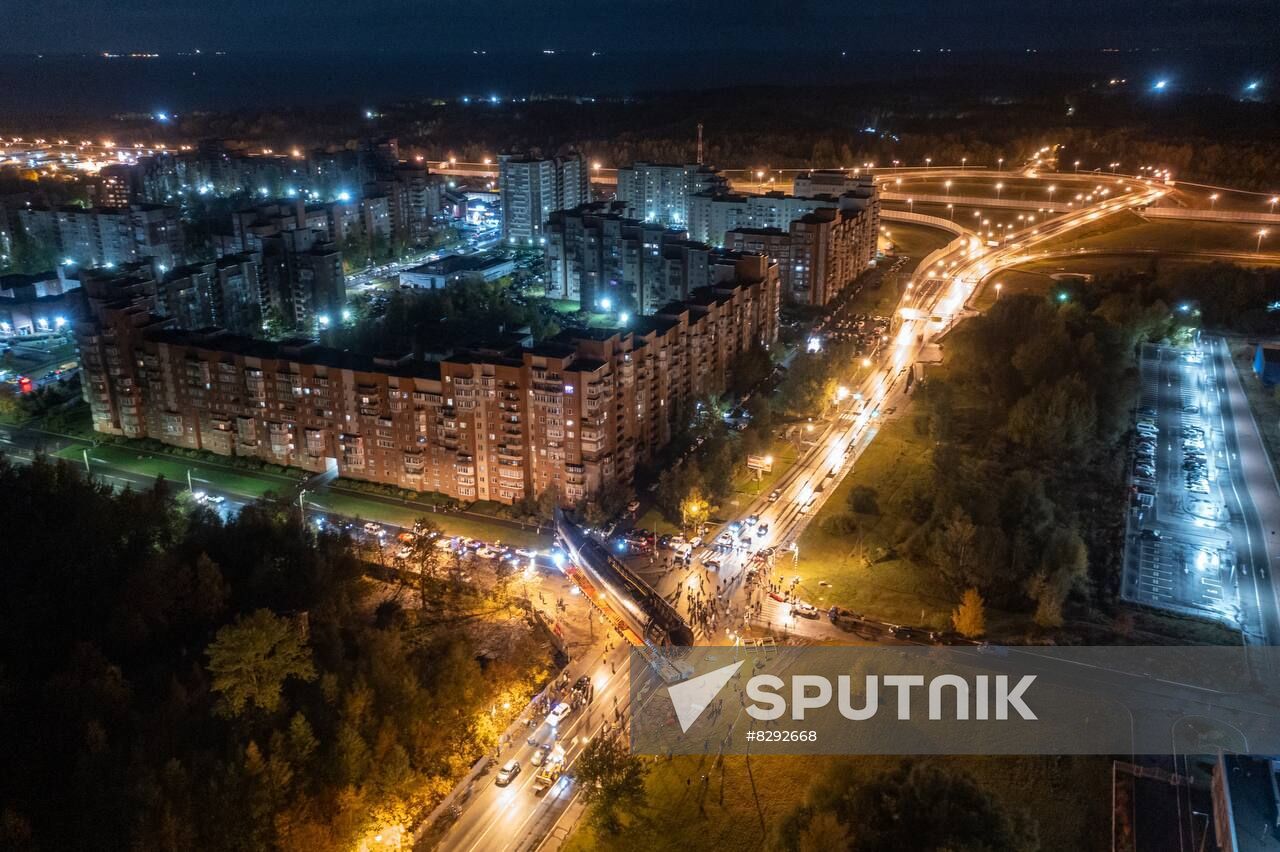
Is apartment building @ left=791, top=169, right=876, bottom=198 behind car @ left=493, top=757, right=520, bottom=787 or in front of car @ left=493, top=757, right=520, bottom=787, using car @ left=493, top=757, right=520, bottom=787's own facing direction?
behind

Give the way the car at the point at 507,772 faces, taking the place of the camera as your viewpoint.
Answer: facing the viewer and to the left of the viewer

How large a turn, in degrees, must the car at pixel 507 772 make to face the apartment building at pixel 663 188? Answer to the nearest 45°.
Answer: approximately 135° to its right

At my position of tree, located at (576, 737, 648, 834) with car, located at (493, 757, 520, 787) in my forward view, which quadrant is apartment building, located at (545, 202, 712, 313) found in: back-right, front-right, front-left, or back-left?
front-right

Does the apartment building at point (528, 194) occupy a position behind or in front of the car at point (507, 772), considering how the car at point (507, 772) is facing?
behind

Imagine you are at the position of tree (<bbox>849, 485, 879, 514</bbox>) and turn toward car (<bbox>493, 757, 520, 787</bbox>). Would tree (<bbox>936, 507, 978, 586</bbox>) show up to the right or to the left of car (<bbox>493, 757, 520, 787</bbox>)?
left

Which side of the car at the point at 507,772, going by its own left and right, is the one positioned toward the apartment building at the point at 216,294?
right

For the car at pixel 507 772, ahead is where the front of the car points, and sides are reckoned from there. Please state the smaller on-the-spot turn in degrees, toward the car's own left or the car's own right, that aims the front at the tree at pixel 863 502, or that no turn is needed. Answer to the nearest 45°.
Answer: approximately 180°

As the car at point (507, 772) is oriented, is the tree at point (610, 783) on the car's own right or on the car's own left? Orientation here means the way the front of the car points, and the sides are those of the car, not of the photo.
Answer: on the car's own left

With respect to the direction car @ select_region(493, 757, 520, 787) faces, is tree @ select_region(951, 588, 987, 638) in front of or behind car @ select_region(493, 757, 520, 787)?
behind

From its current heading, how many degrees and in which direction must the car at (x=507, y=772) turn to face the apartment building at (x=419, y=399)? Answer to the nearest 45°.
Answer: approximately 135° to its right

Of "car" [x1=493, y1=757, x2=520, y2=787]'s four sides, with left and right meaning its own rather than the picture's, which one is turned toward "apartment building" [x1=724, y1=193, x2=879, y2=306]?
back

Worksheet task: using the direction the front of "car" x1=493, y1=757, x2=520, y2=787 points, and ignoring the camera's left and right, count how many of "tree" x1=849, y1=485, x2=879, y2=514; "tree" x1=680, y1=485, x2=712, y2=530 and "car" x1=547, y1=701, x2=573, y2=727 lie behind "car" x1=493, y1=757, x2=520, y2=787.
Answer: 3

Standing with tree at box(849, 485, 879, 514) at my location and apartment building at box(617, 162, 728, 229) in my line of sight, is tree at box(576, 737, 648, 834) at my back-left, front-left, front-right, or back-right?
back-left

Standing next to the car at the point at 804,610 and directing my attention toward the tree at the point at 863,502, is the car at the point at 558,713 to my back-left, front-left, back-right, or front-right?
back-left

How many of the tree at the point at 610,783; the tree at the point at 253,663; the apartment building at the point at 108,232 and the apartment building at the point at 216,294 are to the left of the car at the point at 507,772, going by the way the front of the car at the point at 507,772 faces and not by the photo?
1

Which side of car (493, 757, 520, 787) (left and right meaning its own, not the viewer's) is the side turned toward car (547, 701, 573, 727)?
back

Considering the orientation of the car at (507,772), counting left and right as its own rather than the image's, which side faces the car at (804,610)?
back

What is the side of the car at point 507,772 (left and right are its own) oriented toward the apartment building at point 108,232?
right
